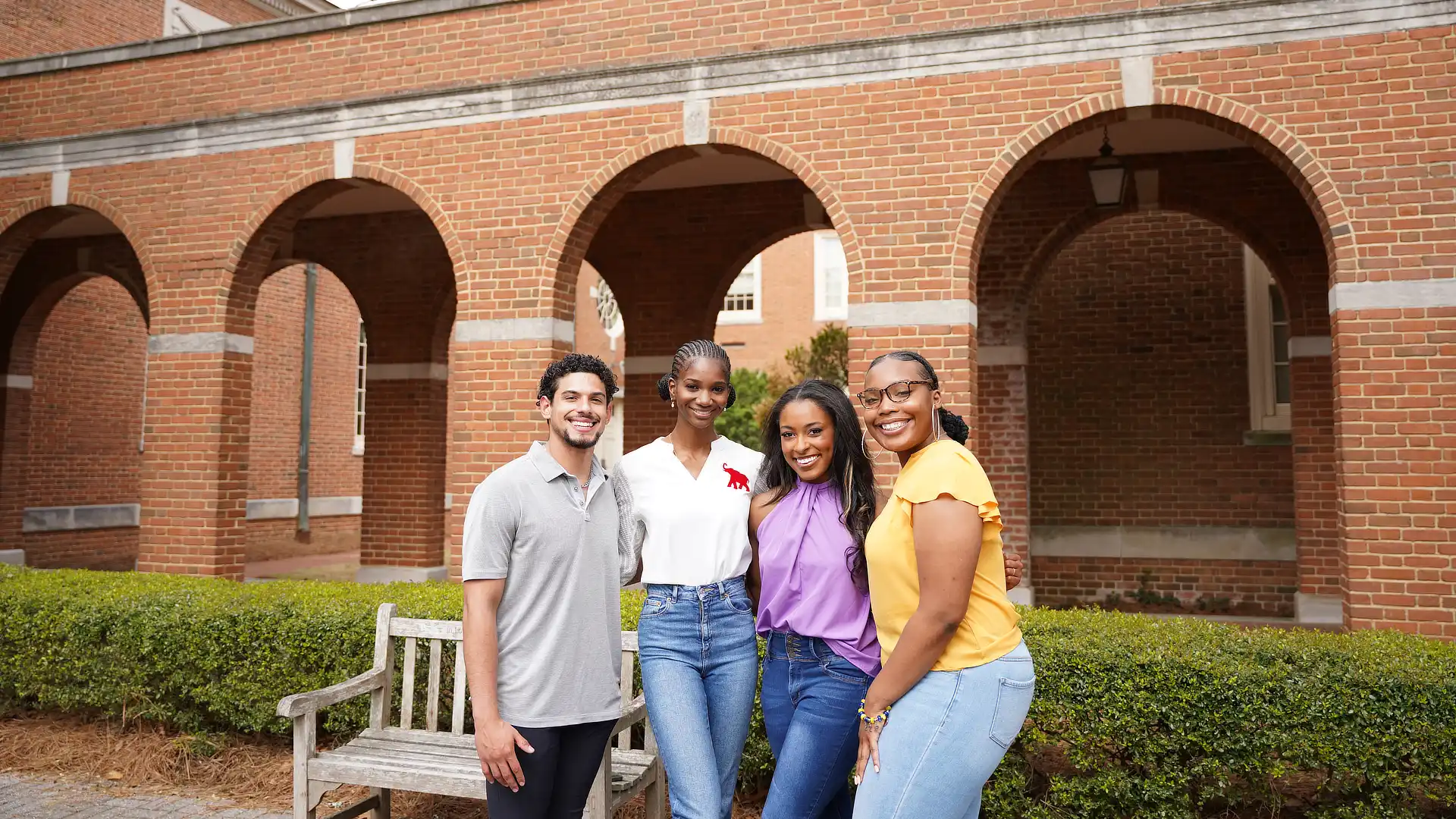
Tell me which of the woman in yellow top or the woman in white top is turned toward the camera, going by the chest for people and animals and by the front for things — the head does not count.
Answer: the woman in white top

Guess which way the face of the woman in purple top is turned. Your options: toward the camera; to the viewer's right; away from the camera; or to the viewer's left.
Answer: toward the camera

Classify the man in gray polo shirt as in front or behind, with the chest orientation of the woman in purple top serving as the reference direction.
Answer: in front

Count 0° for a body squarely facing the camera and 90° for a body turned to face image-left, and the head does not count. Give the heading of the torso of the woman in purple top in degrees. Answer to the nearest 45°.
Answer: approximately 45°

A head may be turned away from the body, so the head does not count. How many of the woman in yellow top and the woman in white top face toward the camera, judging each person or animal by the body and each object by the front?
1

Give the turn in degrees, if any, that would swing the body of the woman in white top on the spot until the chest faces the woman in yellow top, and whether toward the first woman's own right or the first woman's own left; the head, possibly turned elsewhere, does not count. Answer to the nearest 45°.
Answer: approximately 45° to the first woman's own left

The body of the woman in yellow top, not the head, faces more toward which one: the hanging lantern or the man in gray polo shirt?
the man in gray polo shirt

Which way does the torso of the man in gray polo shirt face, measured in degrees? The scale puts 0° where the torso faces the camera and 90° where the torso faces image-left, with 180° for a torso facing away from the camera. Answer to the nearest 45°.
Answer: approximately 315°

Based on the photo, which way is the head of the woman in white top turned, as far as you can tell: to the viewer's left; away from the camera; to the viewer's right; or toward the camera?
toward the camera

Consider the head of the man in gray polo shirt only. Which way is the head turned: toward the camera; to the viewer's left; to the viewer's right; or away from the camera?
toward the camera

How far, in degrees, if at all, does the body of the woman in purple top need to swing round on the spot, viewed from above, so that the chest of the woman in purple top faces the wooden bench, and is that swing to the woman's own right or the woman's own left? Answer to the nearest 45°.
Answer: approximately 90° to the woman's own right

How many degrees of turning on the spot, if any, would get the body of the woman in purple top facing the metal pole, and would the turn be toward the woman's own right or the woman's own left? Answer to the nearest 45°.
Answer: approximately 90° to the woman's own right

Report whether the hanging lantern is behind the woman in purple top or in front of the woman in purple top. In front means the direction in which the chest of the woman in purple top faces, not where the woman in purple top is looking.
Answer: behind
